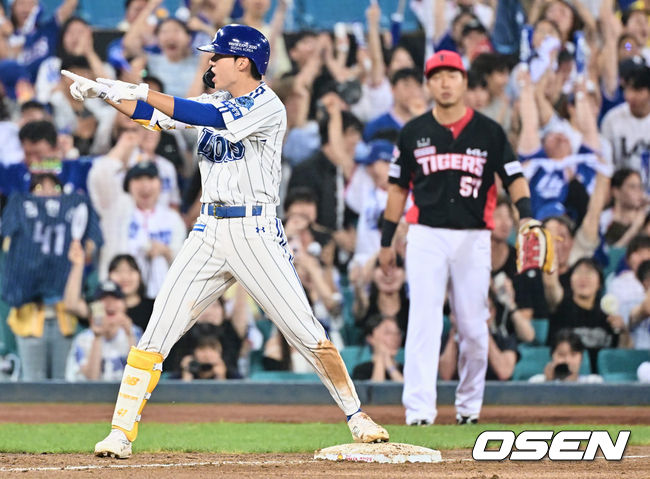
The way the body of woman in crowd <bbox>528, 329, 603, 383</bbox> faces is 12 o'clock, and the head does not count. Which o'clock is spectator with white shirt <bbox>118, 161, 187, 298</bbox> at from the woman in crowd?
The spectator with white shirt is roughly at 3 o'clock from the woman in crowd.

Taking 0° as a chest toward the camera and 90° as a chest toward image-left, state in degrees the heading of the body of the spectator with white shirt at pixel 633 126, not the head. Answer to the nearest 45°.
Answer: approximately 0°

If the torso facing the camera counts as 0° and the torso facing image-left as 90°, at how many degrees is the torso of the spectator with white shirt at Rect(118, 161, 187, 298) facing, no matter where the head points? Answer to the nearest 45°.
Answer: approximately 0°
